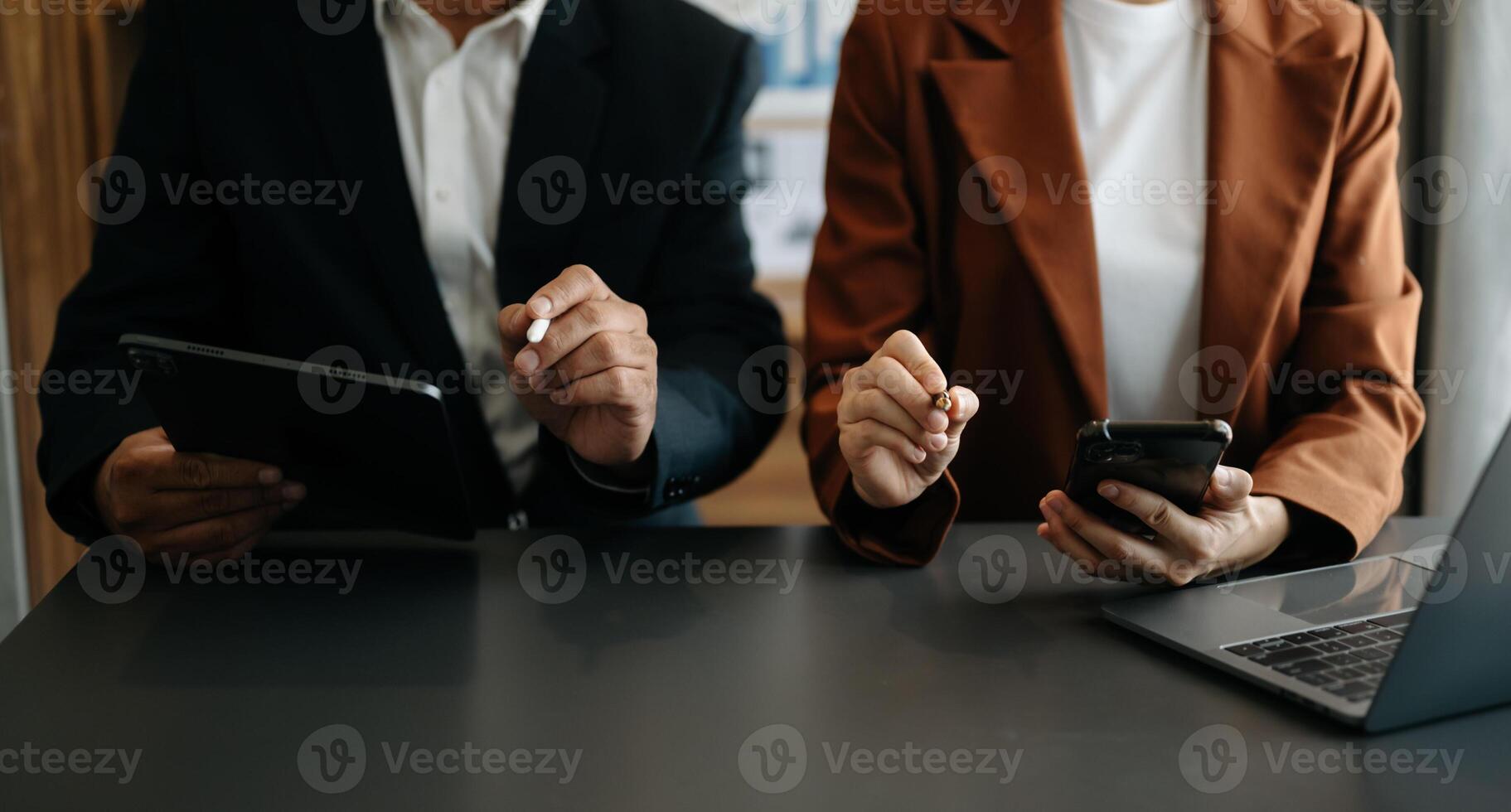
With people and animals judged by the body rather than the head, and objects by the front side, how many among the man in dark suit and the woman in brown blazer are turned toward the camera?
2

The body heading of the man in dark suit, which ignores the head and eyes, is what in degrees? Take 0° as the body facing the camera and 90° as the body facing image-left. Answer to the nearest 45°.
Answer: approximately 0°

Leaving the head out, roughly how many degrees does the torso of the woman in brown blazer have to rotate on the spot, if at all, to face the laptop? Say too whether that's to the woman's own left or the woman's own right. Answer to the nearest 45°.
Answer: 0° — they already face it

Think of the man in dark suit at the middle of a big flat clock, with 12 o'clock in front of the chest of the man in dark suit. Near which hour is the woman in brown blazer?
The woman in brown blazer is roughly at 10 o'clock from the man in dark suit.

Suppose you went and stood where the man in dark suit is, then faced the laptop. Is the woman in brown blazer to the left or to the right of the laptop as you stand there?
left

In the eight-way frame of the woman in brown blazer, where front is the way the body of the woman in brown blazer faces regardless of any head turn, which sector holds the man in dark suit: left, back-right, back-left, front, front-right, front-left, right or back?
right

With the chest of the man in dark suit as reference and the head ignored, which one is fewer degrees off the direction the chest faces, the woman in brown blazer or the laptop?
the laptop

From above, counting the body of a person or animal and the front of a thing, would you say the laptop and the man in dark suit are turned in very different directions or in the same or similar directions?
very different directions

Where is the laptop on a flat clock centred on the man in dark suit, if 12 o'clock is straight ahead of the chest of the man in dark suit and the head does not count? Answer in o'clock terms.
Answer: The laptop is roughly at 11 o'clock from the man in dark suit.

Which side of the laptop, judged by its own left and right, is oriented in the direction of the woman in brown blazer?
front
